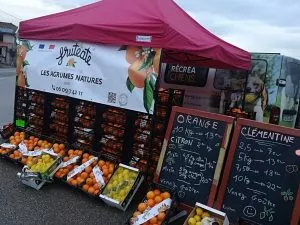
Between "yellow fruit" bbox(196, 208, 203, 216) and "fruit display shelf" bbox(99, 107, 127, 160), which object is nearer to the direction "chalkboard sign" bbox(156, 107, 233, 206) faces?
the yellow fruit

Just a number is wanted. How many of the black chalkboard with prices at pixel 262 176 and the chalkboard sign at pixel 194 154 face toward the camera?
2

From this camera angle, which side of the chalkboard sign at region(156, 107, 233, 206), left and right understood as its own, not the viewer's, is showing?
front

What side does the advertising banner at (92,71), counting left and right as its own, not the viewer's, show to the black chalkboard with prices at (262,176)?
left

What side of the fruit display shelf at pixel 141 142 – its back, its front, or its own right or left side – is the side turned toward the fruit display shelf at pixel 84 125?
right

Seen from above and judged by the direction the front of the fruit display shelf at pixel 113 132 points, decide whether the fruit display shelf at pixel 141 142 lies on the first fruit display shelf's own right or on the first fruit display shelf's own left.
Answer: on the first fruit display shelf's own left

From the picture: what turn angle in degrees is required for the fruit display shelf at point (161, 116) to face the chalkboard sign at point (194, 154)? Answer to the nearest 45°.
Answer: approximately 45° to its left

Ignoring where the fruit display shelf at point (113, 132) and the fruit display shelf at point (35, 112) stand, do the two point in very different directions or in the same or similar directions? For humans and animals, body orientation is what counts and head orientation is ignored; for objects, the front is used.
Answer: same or similar directions

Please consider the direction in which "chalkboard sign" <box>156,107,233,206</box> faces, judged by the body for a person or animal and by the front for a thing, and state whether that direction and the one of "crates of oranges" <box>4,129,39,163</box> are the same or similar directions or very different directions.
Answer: same or similar directions

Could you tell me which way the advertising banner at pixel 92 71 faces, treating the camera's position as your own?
facing the viewer and to the left of the viewer

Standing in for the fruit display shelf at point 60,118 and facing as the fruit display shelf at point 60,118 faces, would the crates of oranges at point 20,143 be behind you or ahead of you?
ahead

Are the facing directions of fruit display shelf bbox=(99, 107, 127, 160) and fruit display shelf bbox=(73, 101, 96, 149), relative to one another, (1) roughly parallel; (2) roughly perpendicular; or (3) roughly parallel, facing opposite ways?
roughly parallel

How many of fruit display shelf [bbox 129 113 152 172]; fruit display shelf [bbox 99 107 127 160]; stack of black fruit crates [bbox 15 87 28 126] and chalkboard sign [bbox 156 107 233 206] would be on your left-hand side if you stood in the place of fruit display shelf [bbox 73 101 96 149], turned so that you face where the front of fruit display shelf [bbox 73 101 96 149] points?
3

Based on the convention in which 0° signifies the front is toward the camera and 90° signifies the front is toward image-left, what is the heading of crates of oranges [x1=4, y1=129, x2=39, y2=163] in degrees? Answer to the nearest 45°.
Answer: approximately 45°

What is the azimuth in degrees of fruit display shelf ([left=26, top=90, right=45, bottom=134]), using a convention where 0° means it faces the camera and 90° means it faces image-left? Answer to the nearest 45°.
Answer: approximately 45°

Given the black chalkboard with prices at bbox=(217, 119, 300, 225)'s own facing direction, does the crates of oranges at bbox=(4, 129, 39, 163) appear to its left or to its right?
on its right

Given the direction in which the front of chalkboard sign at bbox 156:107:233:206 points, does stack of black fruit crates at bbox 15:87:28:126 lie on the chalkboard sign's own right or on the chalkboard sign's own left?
on the chalkboard sign's own right

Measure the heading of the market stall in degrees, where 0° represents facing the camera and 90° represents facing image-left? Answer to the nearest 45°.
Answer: approximately 45°

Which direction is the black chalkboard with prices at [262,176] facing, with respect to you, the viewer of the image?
facing the viewer
